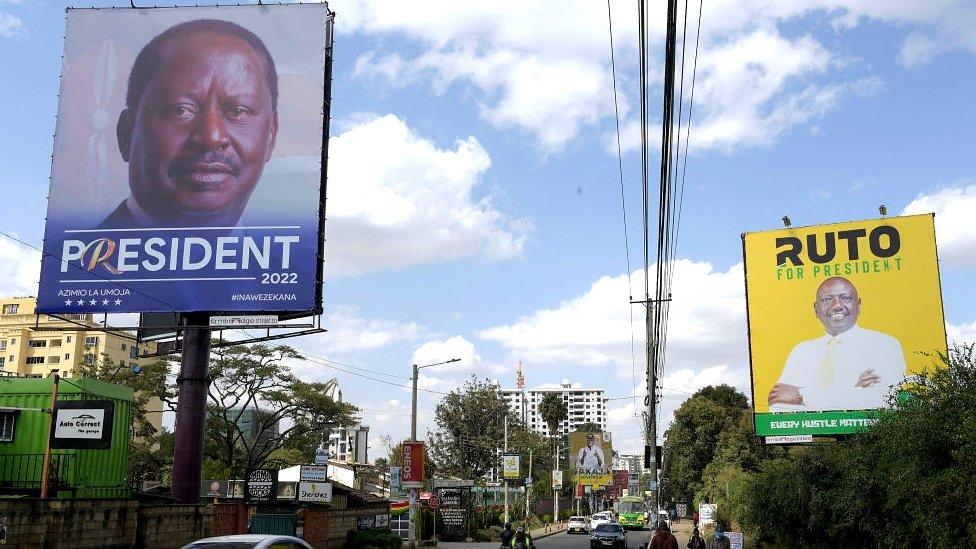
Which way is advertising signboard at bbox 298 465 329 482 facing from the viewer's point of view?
toward the camera

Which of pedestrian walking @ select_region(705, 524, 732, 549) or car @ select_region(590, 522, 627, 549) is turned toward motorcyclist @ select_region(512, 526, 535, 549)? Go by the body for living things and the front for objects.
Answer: the car

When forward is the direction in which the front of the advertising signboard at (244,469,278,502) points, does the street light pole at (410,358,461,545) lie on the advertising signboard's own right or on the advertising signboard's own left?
on the advertising signboard's own left

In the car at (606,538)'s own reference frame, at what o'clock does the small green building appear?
The small green building is roughly at 1 o'clock from the car.

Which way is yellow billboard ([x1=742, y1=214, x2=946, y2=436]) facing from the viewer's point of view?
toward the camera

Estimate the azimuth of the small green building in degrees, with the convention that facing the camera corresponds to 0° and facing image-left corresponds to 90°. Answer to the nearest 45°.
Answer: approximately 0°

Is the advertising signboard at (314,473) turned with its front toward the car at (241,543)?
yes

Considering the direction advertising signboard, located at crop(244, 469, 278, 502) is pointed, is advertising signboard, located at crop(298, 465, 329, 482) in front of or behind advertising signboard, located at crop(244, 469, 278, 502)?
behind

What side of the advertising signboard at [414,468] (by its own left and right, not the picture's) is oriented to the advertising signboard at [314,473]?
right

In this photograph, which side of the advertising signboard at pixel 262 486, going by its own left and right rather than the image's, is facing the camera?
front

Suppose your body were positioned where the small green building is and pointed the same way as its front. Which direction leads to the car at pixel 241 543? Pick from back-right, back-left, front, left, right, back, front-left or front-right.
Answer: front

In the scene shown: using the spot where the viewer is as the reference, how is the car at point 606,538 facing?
facing the viewer
